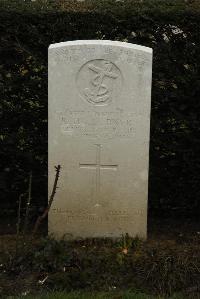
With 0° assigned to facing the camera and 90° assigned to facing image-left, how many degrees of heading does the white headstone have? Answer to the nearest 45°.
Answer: approximately 0°
